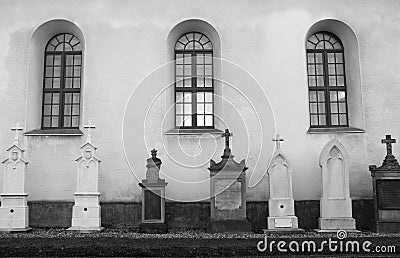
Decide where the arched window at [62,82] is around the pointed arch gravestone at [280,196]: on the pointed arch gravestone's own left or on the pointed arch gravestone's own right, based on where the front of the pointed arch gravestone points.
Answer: on the pointed arch gravestone's own right

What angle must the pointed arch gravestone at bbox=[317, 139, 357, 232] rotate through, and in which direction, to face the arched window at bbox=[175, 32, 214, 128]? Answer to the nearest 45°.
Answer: approximately 90° to its right

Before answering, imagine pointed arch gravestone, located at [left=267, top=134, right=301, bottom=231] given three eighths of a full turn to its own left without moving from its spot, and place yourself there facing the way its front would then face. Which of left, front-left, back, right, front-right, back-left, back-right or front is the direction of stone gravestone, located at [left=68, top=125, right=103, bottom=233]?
back-left

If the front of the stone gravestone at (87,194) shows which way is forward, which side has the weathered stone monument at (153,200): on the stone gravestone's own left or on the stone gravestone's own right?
on the stone gravestone's own left

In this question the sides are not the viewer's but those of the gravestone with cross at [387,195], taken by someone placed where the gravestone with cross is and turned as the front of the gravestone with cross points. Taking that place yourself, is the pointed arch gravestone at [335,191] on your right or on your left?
on your right

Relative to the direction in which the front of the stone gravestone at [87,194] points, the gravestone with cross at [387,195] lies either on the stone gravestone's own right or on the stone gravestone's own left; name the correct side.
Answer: on the stone gravestone's own left

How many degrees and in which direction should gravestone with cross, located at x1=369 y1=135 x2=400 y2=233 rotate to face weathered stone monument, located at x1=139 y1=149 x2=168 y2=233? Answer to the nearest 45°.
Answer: approximately 90° to its right

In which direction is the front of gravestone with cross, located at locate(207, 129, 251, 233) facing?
toward the camera

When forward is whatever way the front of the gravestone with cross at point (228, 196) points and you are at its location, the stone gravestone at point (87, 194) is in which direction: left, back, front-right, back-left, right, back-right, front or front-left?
right

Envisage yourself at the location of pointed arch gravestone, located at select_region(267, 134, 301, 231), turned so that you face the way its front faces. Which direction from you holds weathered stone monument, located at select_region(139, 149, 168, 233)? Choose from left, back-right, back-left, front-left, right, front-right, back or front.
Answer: right

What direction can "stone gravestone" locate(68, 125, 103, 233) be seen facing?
toward the camera

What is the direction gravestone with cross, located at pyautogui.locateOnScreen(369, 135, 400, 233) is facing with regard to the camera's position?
facing the viewer

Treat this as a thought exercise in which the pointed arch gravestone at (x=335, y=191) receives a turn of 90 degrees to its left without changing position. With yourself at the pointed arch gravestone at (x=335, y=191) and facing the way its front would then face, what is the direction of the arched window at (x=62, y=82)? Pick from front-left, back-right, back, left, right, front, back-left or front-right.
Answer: back

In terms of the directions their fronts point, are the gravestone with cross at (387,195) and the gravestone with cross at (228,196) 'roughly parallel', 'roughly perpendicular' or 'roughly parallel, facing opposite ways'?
roughly parallel

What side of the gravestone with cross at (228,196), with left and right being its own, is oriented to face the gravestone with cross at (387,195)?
left

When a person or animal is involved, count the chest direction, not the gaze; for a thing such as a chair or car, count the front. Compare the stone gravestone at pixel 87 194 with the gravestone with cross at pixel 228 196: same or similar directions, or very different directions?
same or similar directions

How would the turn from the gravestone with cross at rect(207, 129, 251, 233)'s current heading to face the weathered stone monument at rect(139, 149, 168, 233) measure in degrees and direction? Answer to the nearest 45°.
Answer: approximately 90° to its right
